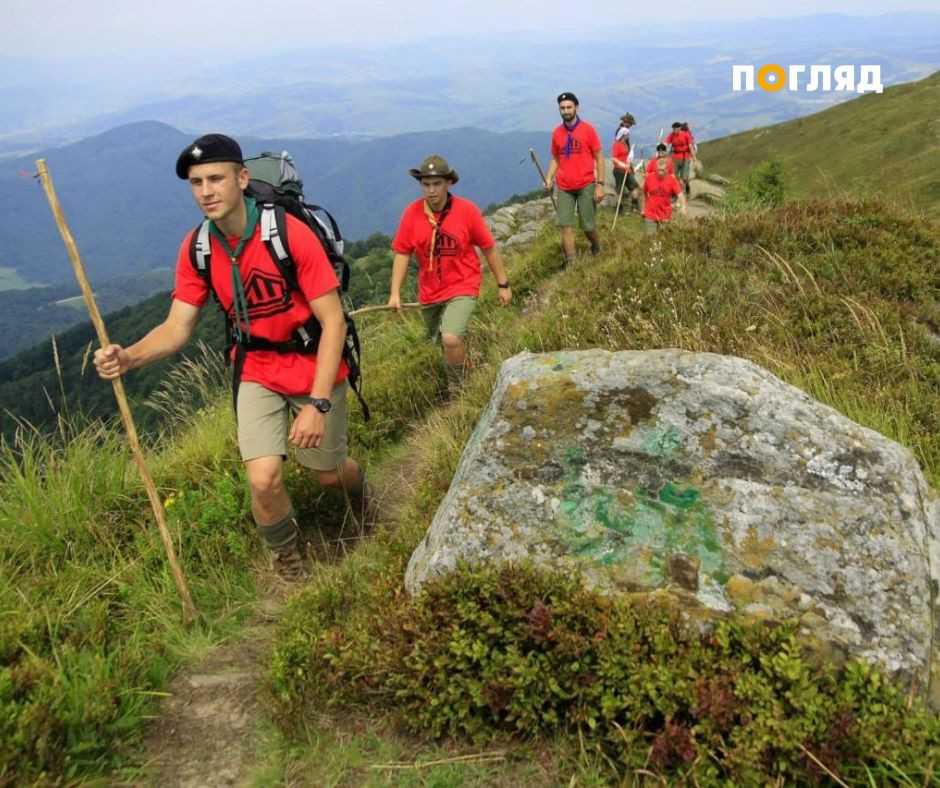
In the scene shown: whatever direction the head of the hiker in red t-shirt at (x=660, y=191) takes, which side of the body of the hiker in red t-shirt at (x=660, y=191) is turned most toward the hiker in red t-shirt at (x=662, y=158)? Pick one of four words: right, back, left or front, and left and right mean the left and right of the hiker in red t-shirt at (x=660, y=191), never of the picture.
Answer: back

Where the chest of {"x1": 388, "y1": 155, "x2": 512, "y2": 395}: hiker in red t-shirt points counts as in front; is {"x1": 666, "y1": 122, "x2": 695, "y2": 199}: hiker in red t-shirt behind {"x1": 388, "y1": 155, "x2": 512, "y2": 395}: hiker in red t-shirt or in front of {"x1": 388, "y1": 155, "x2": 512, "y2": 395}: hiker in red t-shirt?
behind

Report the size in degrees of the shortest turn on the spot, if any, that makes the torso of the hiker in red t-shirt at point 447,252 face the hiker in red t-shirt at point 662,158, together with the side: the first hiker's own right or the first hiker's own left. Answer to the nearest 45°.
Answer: approximately 135° to the first hiker's own left

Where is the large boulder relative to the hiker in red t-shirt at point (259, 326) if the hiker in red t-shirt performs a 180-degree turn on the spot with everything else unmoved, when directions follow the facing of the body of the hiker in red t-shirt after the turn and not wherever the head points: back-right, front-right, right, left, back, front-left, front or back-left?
right

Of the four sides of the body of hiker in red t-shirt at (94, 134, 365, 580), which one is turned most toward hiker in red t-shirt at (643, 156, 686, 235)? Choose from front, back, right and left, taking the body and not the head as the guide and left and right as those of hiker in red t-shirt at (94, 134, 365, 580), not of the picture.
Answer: back

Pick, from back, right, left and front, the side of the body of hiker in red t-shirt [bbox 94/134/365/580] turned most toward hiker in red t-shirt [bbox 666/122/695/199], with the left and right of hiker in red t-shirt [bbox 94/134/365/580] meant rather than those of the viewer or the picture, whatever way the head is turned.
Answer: back

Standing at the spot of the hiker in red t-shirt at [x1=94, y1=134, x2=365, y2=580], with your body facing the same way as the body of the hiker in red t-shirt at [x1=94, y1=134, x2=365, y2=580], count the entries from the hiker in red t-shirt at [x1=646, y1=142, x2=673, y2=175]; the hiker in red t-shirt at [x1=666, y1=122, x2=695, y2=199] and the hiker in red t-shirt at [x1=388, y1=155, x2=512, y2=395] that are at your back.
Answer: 3

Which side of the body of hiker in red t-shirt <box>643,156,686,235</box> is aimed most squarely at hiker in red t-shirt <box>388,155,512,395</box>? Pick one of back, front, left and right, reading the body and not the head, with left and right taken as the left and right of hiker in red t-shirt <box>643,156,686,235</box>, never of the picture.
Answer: front

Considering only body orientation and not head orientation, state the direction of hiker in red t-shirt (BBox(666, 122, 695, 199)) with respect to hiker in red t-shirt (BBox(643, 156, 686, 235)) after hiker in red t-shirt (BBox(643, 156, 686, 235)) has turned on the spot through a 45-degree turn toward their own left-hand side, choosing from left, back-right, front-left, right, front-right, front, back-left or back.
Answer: back-left

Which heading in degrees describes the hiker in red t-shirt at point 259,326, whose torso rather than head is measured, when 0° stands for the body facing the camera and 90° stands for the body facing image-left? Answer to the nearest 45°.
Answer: approximately 45°

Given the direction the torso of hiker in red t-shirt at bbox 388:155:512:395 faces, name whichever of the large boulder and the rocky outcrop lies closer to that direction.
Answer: the large boulder

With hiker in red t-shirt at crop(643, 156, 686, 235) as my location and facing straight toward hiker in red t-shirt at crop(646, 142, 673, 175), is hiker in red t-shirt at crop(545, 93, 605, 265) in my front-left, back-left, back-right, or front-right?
back-left

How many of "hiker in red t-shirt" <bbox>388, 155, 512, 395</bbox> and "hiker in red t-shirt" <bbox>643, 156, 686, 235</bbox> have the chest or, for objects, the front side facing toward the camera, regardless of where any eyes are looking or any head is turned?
2

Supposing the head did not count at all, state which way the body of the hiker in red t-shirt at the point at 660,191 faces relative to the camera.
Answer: toward the camera
